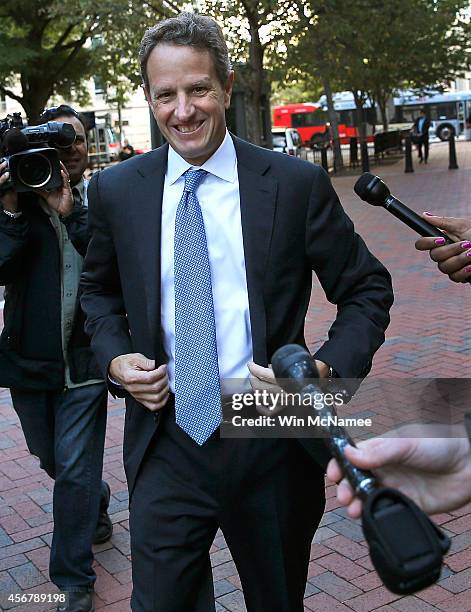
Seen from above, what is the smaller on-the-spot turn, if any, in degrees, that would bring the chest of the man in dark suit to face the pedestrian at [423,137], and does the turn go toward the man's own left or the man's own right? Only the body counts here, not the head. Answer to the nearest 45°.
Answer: approximately 180°

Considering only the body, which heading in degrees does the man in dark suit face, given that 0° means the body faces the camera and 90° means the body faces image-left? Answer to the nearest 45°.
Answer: approximately 0°

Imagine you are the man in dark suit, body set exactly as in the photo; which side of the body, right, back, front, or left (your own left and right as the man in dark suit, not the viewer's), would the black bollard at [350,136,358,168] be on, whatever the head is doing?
back

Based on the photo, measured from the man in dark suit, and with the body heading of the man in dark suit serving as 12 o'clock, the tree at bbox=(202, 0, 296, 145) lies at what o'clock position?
The tree is roughly at 6 o'clock from the man in dark suit.

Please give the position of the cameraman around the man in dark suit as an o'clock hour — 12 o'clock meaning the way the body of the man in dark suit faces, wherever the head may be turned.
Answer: The cameraman is roughly at 5 o'clock from the man in dark suit.

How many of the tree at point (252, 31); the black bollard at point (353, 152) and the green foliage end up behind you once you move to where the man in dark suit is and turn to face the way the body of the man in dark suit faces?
3

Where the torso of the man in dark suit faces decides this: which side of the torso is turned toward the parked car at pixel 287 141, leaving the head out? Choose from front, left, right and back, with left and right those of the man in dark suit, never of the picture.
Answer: back

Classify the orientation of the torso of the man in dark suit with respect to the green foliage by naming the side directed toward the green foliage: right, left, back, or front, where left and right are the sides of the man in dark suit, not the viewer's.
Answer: back

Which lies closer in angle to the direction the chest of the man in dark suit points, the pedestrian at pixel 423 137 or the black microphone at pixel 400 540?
the black microphone
